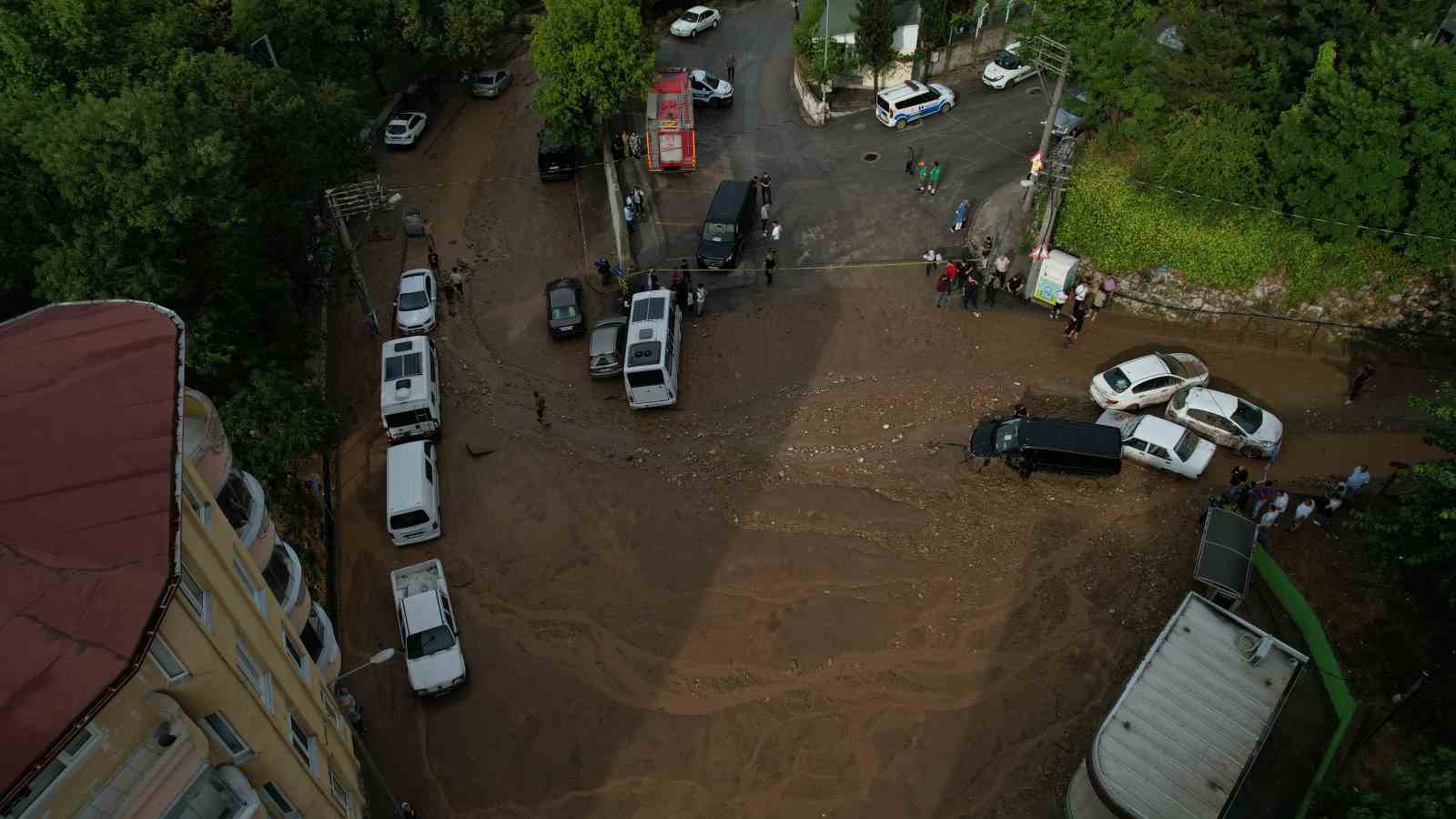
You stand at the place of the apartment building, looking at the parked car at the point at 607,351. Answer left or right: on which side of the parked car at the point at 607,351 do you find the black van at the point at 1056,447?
right

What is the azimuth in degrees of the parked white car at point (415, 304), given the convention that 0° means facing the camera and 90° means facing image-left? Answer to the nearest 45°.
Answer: approximately 0°

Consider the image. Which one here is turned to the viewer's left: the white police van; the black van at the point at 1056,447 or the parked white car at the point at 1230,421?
the black van

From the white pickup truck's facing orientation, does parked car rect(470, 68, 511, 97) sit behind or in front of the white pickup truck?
behind

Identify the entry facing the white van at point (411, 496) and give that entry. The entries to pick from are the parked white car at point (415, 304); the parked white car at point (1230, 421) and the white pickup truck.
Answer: the parked white car at point (415, 304)

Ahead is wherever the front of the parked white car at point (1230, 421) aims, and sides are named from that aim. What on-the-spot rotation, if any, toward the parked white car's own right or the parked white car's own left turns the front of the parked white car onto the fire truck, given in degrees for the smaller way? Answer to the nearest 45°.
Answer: approximately 135° to the parked white car's own right
